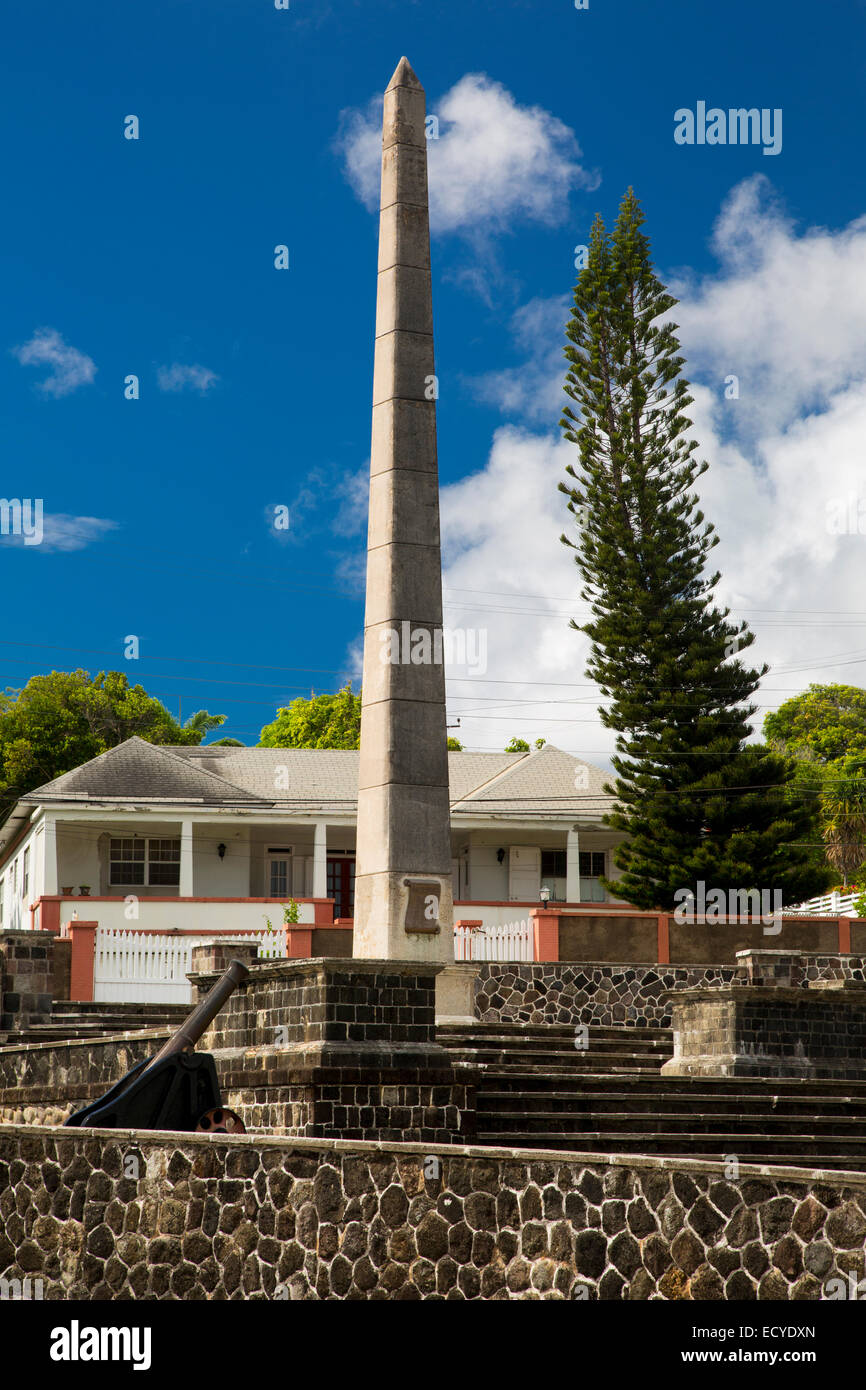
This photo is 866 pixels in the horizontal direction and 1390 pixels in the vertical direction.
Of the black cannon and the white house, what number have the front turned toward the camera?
1

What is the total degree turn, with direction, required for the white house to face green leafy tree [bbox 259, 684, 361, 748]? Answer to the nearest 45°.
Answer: approximately 180°

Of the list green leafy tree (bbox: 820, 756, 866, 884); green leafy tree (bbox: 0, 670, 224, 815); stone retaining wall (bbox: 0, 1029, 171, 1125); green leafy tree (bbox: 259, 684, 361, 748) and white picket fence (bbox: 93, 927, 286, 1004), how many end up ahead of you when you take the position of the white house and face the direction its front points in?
2

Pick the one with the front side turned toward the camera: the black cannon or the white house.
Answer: the white house

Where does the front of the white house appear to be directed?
toward the camera

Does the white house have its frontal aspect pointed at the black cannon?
yes

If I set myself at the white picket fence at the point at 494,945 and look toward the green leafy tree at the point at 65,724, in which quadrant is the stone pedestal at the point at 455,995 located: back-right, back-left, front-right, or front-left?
back-left

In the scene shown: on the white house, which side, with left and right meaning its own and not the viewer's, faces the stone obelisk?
front

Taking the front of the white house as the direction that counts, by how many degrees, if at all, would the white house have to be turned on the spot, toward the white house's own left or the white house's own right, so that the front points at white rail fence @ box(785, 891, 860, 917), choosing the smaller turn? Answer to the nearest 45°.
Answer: approximately 90° to the white house's own left

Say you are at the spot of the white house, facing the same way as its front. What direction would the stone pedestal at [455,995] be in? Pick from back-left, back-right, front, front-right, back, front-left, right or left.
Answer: front

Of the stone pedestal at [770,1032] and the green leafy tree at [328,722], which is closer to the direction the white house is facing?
the stone pedestal

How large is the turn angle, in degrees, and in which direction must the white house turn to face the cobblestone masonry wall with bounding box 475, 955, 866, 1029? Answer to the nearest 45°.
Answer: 0° — it already faces it

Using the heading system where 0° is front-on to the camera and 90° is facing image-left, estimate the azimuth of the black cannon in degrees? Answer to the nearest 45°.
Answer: approximately 270°

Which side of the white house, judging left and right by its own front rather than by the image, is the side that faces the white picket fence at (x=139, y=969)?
front

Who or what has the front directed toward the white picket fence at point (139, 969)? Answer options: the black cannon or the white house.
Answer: the white house
